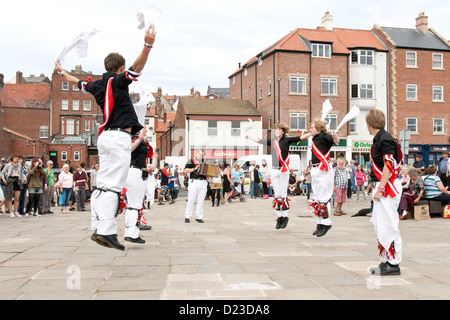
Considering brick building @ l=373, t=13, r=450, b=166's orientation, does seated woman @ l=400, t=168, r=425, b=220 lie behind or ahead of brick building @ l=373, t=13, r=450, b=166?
ahead

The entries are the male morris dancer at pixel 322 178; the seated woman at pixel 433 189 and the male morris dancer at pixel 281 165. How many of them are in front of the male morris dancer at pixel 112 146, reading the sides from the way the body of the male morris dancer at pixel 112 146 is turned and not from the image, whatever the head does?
3

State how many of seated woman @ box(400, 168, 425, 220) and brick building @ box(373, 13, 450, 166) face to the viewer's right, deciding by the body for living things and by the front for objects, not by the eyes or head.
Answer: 0

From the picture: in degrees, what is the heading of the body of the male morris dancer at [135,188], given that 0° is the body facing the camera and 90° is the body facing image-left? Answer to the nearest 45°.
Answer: approximately 270°

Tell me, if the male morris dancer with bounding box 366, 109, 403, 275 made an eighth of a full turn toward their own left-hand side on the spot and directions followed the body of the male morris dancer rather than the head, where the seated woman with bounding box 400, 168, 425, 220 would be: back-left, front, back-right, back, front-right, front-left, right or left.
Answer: back-right

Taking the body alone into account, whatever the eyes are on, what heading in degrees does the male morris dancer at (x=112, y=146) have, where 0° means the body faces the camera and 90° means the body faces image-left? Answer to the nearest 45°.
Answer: approximately 225°

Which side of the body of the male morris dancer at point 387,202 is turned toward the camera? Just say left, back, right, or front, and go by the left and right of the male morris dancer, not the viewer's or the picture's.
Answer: left

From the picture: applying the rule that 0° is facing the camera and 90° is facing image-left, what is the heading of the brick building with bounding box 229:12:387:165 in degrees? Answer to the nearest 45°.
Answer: approximately 0°

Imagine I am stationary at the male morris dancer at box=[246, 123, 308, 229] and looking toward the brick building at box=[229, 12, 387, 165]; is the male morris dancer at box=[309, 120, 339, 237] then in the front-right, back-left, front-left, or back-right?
back-right

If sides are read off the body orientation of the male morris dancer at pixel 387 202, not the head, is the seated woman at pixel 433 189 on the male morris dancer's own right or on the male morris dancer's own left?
on the male morris dancer's own right

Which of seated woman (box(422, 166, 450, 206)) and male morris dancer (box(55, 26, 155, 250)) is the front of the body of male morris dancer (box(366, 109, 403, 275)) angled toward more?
the male morris dancer

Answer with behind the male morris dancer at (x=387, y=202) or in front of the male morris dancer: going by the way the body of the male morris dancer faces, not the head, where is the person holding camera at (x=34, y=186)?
in front

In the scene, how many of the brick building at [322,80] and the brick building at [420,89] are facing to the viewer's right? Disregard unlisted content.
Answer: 0
